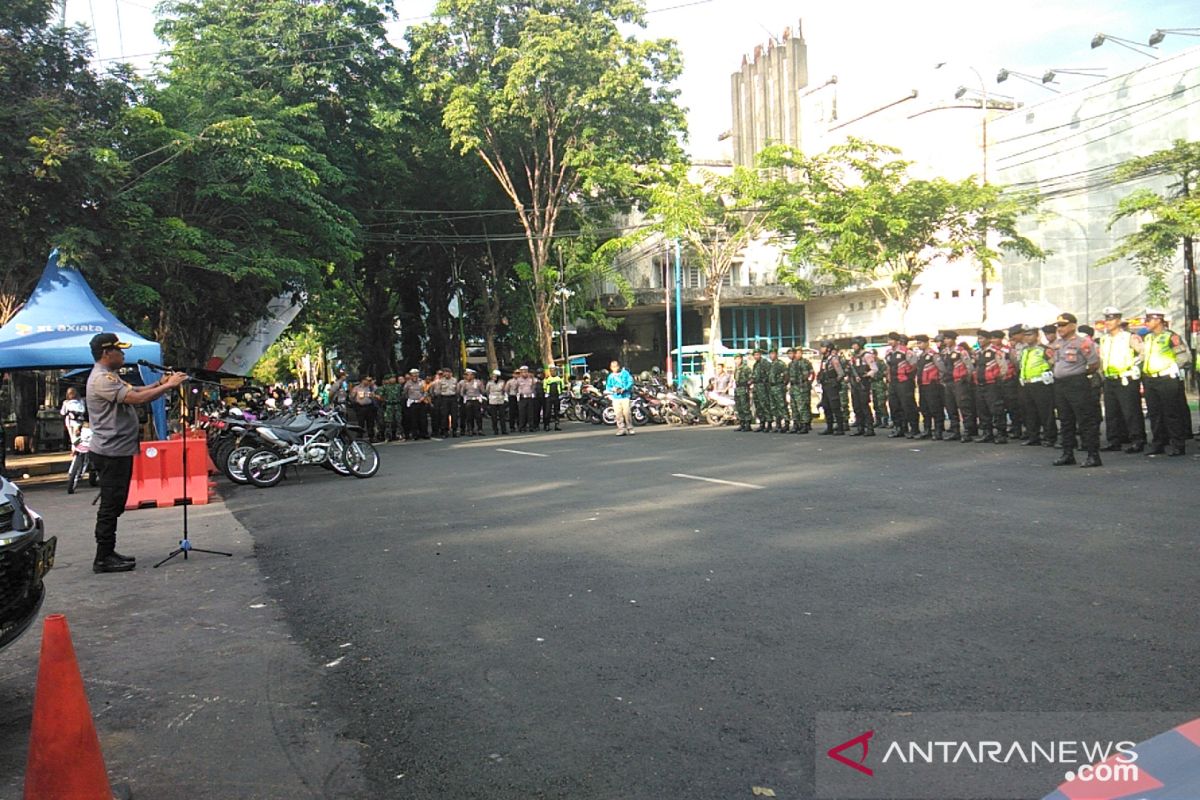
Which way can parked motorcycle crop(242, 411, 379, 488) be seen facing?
to the viewer's right

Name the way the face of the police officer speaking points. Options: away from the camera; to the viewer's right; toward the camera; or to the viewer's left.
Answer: to the viewer's right

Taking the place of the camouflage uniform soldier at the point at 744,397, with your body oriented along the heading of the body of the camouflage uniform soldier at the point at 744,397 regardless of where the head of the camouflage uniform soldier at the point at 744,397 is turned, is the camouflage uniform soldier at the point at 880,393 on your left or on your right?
on your left

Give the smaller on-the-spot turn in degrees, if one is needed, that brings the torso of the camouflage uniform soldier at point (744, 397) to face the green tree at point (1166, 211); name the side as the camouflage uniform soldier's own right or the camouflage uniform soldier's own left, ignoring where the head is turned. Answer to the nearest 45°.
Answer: approximately 180°

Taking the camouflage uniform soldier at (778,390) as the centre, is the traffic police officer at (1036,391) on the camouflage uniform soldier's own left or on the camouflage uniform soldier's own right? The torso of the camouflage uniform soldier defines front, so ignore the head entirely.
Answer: on the camouflage uniform soldier's own left

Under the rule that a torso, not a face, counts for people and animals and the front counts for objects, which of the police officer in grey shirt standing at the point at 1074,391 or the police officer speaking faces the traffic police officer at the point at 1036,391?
the police officer speaking

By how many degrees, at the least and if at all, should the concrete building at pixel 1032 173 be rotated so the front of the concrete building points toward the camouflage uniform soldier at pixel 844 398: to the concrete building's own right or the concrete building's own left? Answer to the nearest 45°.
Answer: approximately 45° to the concrete building's own left

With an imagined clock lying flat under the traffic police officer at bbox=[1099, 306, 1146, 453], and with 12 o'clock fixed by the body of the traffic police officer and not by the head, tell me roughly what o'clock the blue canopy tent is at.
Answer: The blue canopy tent is roughly at 1 o'clock from the traffic police officer.

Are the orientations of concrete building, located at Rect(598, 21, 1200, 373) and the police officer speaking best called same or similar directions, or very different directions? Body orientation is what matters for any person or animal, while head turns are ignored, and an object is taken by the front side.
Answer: very different directions

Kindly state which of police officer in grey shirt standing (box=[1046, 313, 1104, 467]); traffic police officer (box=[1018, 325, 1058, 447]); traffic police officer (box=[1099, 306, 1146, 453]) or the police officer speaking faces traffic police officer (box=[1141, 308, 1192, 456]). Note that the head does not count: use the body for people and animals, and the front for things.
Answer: the police officer speaking
